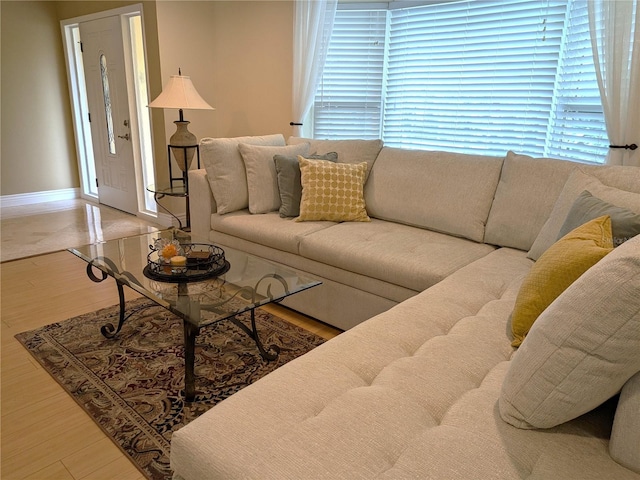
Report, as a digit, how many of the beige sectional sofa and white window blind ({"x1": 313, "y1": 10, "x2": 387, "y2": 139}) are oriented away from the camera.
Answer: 0

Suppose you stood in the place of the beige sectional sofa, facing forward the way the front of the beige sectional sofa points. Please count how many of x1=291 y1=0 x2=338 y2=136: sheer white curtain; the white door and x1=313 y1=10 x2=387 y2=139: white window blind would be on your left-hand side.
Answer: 0

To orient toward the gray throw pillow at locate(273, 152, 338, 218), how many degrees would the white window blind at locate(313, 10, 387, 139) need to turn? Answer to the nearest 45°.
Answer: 0° — it already faces it

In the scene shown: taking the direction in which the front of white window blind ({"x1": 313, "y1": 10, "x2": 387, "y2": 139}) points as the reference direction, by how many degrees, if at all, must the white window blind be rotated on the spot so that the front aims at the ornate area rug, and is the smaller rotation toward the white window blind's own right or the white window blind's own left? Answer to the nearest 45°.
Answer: approximately 45° to the white window blind's own right

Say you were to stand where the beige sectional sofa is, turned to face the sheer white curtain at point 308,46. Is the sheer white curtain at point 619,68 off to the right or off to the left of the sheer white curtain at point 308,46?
right

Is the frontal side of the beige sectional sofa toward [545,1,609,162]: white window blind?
no

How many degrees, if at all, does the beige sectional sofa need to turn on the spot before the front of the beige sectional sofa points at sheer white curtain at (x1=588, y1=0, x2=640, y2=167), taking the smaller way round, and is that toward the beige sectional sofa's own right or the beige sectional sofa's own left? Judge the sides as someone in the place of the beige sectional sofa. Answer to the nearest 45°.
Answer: approximately 180°

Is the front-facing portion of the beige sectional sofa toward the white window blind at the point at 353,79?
no

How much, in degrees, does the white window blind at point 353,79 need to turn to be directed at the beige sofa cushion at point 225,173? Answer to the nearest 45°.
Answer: approximately 45° to its right

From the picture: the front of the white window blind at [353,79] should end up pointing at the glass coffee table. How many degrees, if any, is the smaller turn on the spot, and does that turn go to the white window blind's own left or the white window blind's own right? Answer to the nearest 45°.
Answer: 0° — it already faces it

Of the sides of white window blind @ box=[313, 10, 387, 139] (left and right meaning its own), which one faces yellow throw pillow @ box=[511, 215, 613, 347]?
front

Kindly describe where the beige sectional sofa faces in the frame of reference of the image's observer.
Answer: facing the viewer and to the left of the viewer

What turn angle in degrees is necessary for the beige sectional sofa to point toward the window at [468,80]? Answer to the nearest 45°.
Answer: approximately 135° to its right

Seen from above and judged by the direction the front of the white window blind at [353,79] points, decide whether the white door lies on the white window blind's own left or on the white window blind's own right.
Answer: on the white window blind's own right

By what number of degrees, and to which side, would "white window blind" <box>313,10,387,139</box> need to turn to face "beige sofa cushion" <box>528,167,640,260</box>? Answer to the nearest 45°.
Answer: approximately 45° to its left

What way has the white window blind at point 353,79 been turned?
toward the camera
